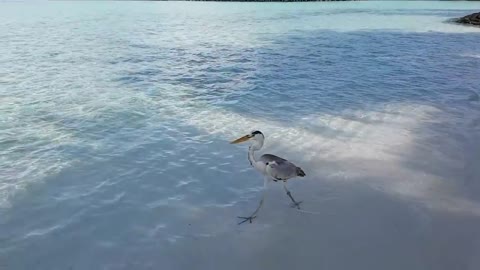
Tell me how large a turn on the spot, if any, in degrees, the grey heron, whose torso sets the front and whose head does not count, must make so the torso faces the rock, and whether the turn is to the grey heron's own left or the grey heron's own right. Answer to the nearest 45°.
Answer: approximately 135° to the grey heron's own right

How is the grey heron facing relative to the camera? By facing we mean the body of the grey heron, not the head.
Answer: to the viewer's left
